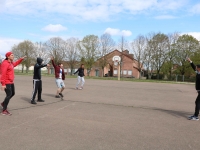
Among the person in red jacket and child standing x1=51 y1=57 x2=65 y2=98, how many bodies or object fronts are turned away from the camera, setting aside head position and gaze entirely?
0

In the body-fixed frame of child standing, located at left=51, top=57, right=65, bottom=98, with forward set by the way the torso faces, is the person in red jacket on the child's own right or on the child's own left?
on the child's own right

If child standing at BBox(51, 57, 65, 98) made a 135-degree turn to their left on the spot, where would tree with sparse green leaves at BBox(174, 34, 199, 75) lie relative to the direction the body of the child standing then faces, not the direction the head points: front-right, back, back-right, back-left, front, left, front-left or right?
front-right

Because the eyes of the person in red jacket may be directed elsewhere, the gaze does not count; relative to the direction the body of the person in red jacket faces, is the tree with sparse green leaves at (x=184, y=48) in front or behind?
in front

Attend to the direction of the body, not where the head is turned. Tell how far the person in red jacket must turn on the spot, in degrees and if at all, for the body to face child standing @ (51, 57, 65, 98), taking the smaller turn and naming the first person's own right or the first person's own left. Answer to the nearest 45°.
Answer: approximately 45° to the first person's own left

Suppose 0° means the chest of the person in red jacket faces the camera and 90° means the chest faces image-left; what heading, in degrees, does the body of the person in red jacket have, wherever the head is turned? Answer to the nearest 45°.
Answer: approximately 270°

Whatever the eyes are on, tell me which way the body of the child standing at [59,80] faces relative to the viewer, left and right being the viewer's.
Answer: facing the viewer and to the right of the viewer
